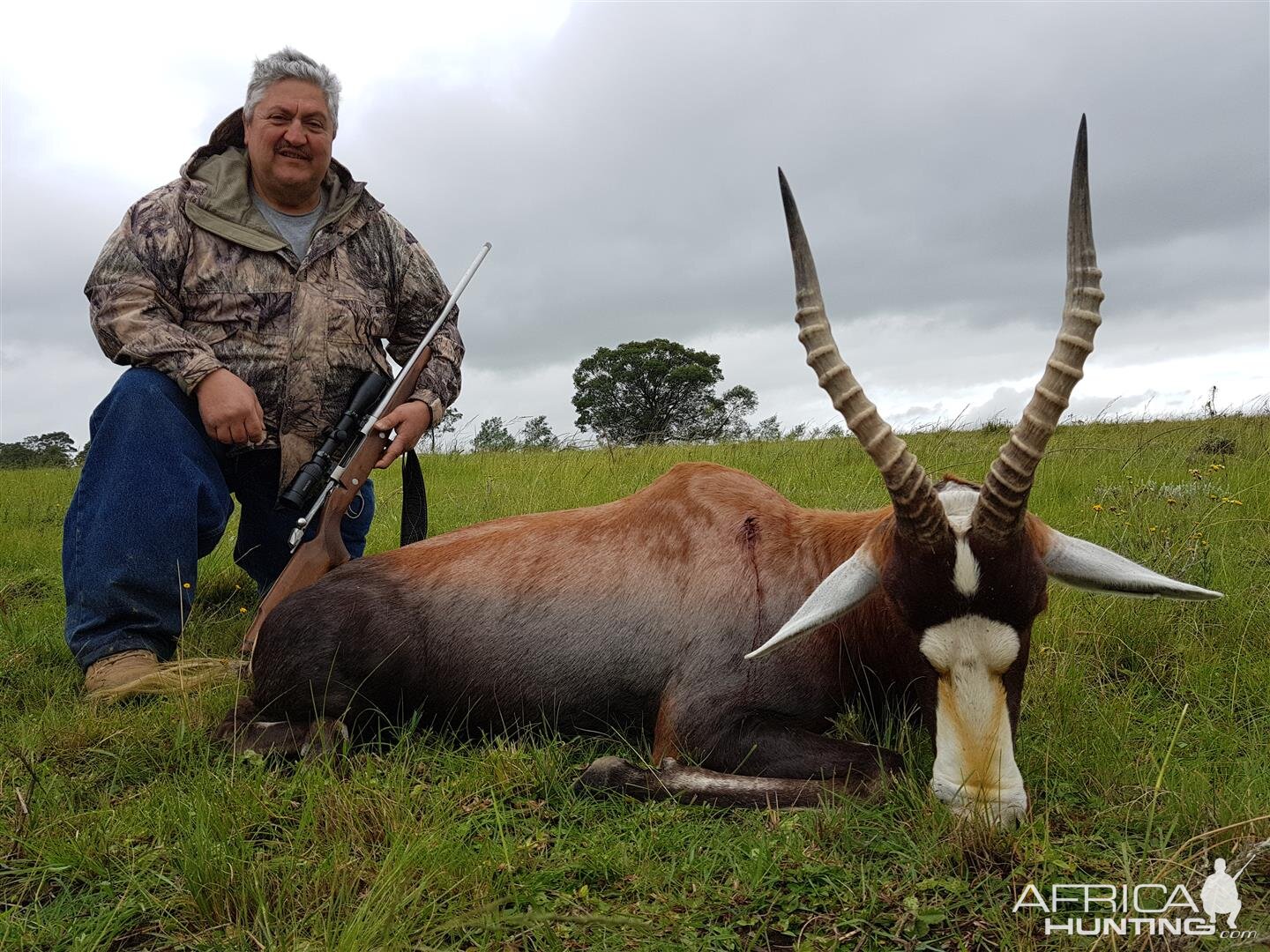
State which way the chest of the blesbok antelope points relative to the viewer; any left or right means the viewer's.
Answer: facing to the right of the viewer

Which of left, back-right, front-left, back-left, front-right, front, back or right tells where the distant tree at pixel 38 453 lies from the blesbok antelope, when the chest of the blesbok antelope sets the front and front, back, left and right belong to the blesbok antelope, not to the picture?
back-left

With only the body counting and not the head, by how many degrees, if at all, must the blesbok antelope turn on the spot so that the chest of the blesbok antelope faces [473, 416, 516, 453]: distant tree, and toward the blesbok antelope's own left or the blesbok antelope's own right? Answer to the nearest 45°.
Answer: approximately 90° to the blesbok antelope's own left

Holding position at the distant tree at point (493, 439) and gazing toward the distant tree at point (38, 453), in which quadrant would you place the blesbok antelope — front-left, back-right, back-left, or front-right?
back-left
